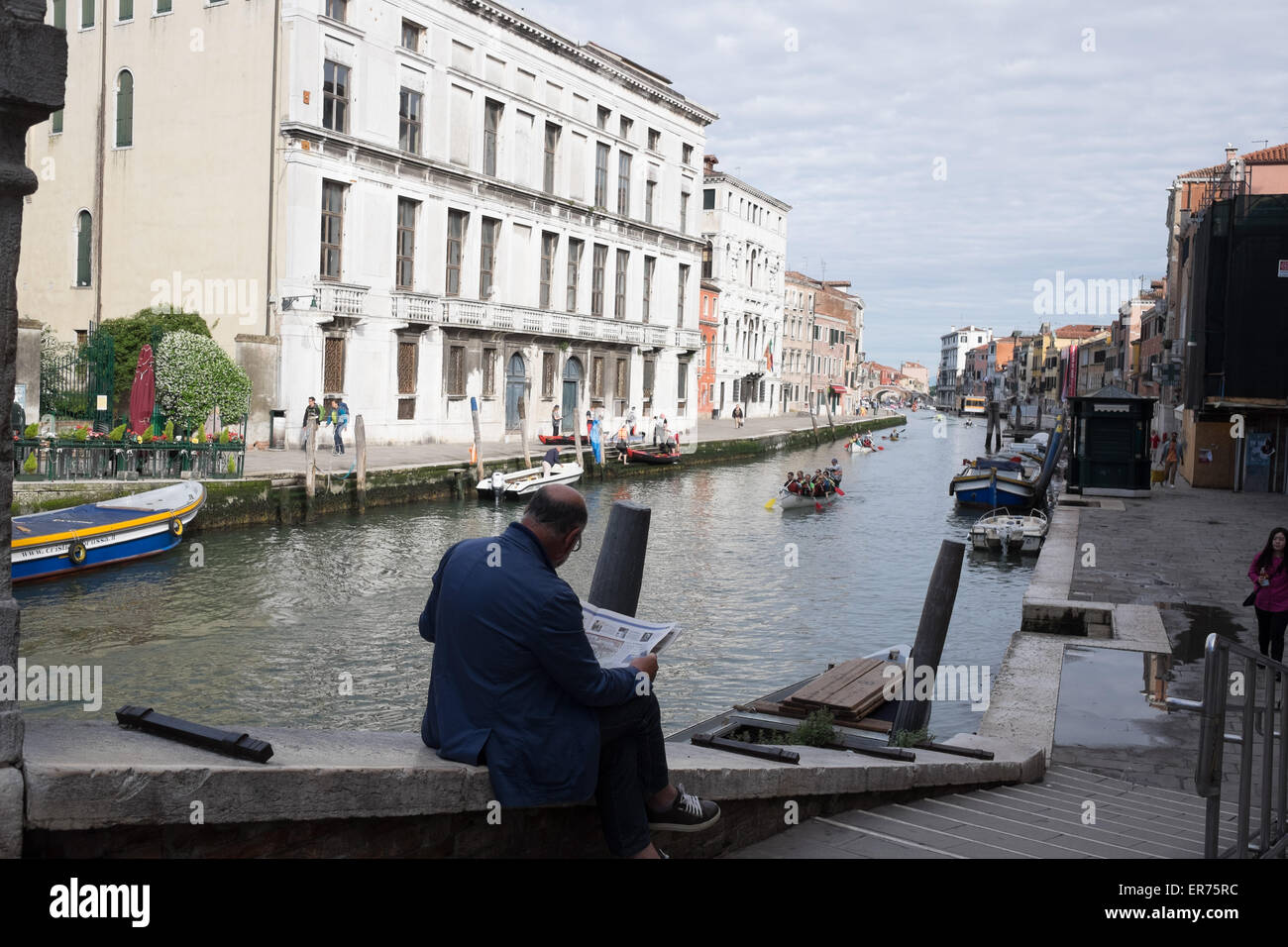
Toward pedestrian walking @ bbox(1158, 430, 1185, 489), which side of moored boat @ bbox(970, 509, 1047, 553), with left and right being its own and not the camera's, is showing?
front

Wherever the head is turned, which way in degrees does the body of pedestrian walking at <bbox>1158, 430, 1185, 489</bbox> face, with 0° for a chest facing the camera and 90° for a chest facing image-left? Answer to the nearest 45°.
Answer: approximately 0°

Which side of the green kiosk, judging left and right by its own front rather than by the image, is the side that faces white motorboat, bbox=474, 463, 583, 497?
right

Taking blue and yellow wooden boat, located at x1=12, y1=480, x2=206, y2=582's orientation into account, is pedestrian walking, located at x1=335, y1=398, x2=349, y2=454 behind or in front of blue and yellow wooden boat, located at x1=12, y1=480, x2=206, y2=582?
in front

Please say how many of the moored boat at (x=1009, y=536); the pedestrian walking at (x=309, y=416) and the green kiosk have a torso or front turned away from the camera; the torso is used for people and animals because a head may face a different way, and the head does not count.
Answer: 1

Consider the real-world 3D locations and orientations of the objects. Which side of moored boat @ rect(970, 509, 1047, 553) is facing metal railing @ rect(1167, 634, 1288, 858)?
back

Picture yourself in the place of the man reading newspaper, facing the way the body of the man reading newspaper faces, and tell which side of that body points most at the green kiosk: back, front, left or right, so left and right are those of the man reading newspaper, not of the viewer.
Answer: front

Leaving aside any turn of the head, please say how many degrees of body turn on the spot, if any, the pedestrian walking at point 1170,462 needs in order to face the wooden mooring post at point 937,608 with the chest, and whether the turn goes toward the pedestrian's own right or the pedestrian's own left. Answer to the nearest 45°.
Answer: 0° — they already face it

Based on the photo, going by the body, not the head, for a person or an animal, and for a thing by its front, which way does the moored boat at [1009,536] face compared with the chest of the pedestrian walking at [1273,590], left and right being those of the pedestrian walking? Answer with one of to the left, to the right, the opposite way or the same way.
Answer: the opposite way

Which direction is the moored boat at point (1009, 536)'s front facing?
away from the camera

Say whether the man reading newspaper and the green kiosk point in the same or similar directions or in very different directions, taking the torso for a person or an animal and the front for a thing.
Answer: very different directions

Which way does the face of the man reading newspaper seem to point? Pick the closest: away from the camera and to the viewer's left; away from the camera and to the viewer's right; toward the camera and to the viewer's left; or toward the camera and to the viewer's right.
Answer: away from the camera and to the viewer's right

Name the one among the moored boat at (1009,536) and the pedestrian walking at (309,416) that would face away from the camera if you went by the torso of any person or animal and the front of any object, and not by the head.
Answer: the moored boat
